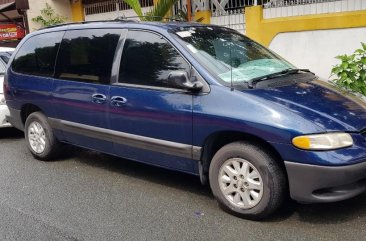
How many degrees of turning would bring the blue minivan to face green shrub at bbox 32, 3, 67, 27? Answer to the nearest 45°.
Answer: approximately 135° to its left

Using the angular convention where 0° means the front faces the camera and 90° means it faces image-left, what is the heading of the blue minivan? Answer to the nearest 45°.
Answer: approximately 315°

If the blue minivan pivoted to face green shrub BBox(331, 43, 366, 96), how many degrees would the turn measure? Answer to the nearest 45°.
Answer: approximately 90° to its left
